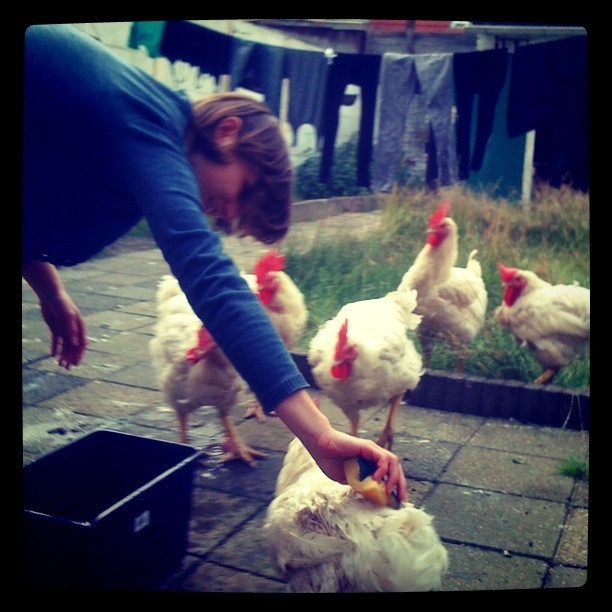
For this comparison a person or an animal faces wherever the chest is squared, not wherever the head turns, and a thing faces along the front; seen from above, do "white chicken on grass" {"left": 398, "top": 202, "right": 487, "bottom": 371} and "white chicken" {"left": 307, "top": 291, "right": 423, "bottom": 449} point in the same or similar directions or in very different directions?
same or similar directions

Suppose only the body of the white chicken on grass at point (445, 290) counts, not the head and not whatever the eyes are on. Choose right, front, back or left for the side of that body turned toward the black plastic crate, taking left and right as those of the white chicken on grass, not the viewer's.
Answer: front

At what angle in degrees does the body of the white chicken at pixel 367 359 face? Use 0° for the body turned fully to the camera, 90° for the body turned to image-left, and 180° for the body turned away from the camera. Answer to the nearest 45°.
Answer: approximately 45°

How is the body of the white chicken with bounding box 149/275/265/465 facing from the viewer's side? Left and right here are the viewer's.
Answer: facing the viewer and to the right of the viewer

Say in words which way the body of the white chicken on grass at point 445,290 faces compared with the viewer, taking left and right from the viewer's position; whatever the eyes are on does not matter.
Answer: facing the viewer and to the left of the viewer

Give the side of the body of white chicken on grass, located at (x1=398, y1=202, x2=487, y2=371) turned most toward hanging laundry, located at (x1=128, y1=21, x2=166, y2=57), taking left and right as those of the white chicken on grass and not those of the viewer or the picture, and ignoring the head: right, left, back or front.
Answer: front
